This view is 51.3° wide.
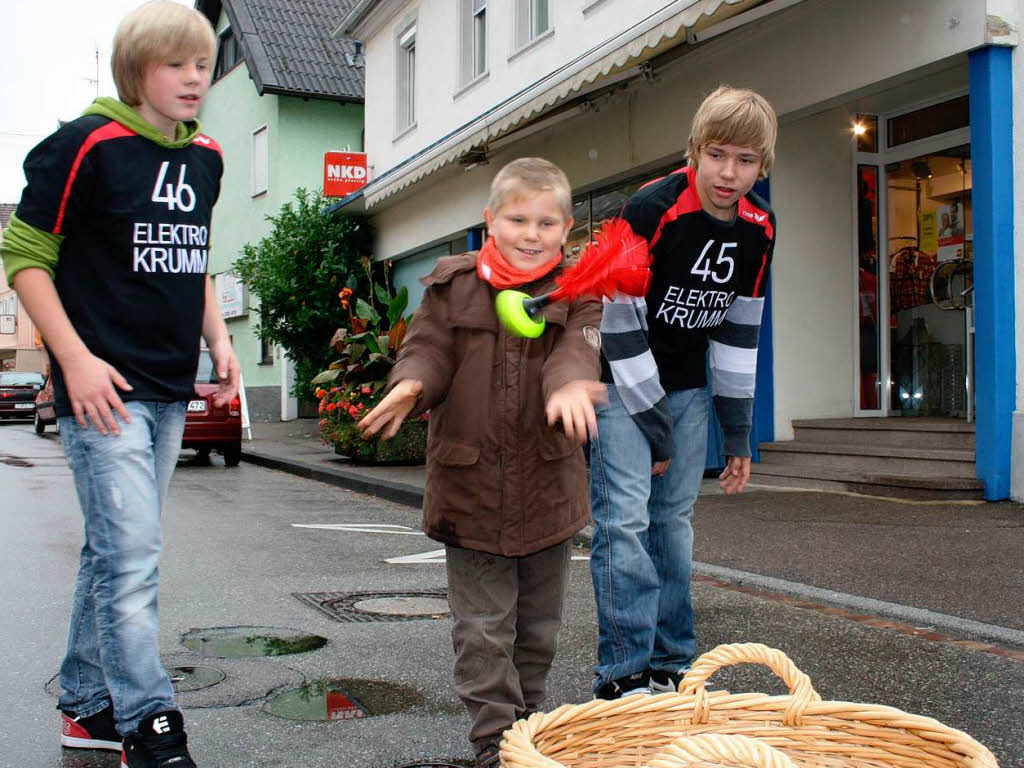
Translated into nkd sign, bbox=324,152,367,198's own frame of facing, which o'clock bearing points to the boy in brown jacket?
The boy in brown jacket is roughly at 12 o'clock from the nkd sign.

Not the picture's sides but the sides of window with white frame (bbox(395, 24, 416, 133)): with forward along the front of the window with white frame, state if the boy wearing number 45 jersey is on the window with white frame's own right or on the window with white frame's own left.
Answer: on the window with white frame's own left

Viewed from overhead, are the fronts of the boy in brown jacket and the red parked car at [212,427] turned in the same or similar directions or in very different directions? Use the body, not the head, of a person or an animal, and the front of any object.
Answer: very different directions

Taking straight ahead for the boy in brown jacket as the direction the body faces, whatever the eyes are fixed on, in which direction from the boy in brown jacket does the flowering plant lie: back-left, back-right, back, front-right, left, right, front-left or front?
back

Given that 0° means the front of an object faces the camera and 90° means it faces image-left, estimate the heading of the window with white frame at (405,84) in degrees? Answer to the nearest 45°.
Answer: approximately 45°

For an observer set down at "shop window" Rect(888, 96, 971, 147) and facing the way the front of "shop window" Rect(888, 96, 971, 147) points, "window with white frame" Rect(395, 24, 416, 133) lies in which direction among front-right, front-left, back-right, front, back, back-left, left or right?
right

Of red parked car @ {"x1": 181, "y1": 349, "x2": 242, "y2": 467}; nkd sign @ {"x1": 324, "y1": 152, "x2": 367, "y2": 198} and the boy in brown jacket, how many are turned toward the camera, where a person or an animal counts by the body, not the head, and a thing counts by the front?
2

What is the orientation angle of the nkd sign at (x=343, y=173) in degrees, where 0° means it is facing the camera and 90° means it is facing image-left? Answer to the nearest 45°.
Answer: approximately 0°

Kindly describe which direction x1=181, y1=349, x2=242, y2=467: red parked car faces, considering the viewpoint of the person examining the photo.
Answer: facing away from the viewer

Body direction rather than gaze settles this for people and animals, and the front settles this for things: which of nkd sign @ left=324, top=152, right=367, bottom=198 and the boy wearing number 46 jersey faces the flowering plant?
the nkd sign

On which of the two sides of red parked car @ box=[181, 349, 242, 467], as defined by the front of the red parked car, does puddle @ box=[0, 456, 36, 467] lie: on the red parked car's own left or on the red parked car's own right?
on the red parked car's own left

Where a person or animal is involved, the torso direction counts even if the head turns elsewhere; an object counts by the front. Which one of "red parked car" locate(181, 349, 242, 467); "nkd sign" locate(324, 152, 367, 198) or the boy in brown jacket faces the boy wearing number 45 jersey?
the nkd sign

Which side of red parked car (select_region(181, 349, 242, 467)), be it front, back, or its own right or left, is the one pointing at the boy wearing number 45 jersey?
back

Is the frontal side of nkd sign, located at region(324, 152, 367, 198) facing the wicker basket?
yes
